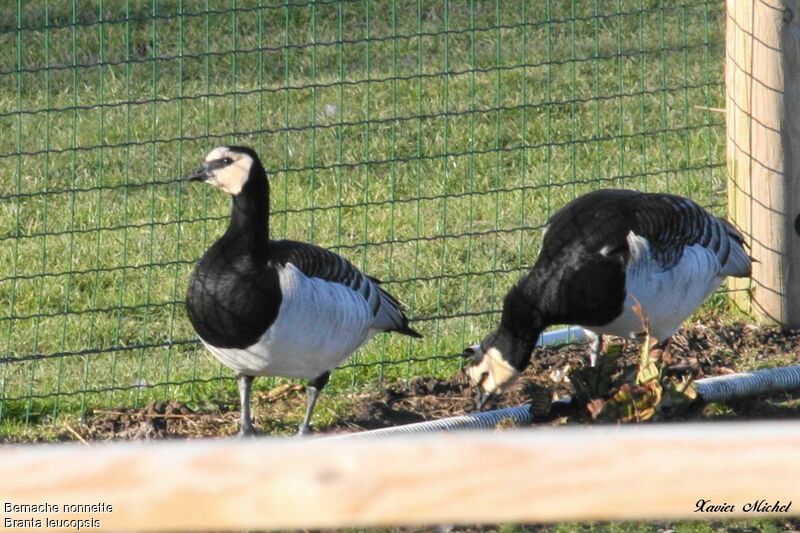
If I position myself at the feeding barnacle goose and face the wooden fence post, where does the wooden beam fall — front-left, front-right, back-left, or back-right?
back-right

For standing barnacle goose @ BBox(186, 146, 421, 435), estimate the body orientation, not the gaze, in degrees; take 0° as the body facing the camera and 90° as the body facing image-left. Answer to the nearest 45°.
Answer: approximately 45°

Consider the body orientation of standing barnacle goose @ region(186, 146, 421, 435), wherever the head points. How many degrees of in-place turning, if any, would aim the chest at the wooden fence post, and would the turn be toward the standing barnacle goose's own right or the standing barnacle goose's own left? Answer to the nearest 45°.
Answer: approximately 180°

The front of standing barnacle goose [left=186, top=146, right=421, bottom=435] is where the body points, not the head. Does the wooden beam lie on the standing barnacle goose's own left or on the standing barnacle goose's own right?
on the standing barnacle goose's own left

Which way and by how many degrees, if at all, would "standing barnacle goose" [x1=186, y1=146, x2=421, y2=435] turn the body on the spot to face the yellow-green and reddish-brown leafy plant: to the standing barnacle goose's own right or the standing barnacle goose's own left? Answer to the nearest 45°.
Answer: approximately 135° to the standing barnacle goose's own left

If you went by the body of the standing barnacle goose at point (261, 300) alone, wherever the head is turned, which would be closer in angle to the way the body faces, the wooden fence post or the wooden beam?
the wooden beam
